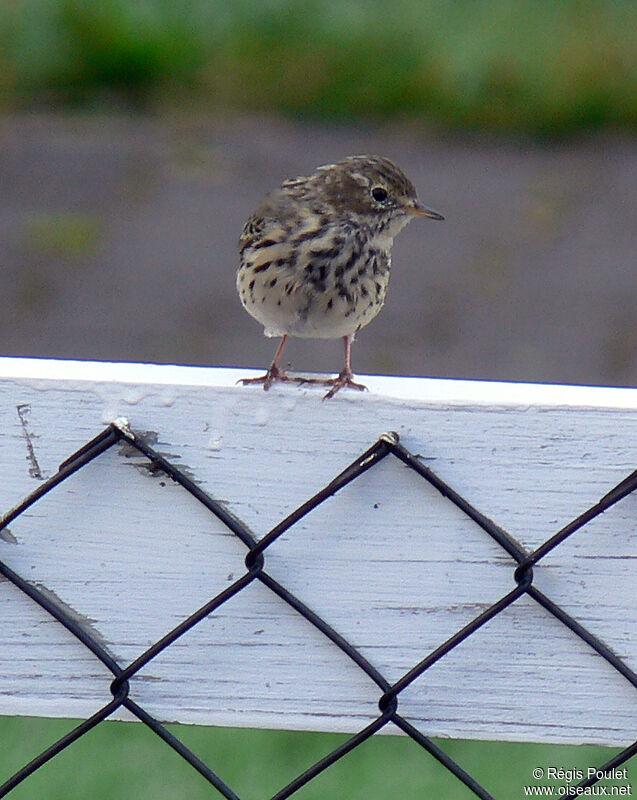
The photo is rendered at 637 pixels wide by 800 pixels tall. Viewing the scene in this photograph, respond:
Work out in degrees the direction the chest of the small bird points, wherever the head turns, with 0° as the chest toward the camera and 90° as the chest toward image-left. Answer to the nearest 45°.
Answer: approximately 315°

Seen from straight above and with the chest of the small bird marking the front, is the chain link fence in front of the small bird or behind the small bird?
in front
